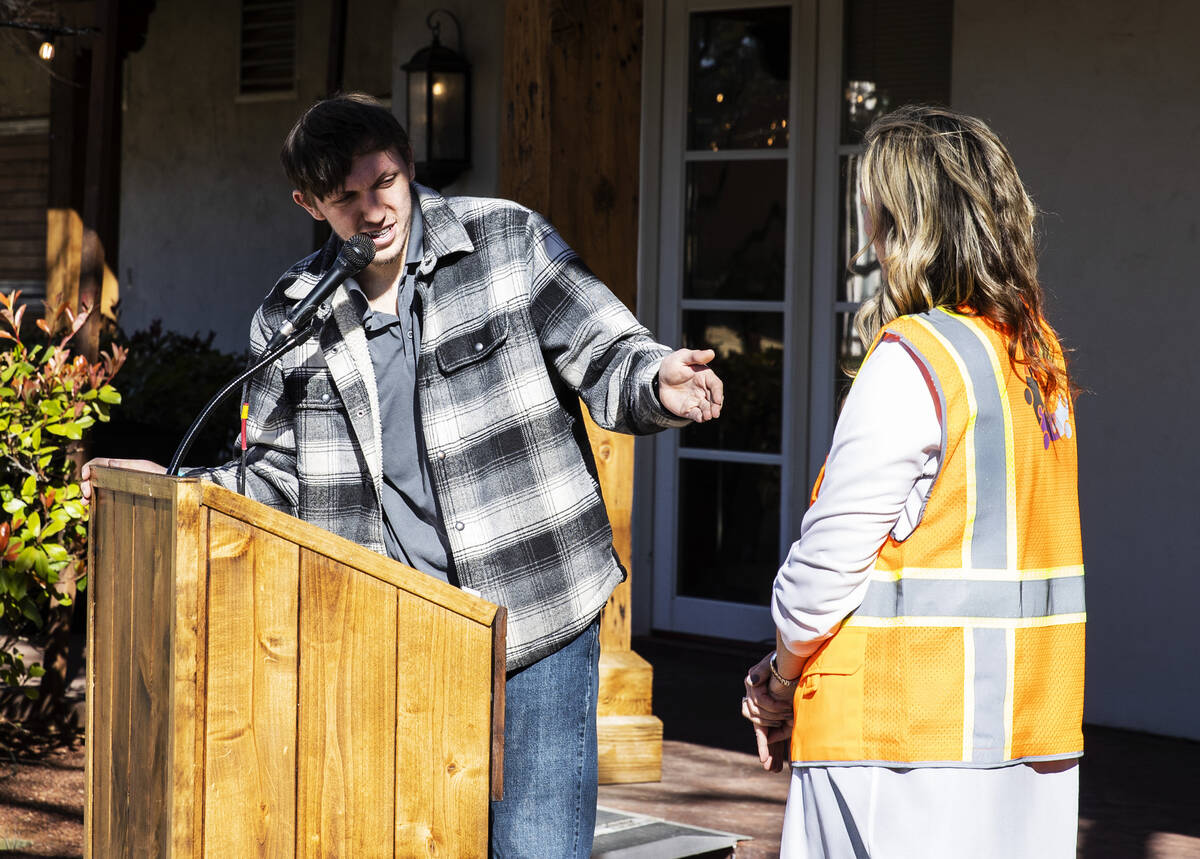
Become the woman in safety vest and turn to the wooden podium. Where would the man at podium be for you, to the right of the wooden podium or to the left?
right

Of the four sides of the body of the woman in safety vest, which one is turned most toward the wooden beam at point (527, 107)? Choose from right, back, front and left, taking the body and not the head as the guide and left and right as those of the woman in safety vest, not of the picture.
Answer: front

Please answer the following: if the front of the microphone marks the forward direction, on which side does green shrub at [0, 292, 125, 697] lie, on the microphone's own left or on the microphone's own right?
on the microphone's own left

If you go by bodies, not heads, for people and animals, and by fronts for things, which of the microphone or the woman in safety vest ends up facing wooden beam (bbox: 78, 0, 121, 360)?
the woman in safety vest

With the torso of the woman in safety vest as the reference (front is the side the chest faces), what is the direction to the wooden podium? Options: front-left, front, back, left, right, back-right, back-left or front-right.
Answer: front-left

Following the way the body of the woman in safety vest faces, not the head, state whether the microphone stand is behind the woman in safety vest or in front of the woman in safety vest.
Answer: in front

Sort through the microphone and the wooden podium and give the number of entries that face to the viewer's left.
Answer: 1

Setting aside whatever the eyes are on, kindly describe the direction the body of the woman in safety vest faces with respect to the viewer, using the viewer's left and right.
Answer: facing away from the viewer and to the left of the viewer

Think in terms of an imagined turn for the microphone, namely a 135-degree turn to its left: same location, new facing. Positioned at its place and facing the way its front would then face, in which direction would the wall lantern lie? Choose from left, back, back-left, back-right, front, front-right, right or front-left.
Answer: front-right

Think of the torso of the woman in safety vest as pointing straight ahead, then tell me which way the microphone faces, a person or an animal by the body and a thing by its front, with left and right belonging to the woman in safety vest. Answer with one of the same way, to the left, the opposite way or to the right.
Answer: to the right

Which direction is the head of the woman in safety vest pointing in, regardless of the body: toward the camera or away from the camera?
away from the camera

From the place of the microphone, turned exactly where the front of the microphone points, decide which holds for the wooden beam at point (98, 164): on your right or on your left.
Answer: on your left

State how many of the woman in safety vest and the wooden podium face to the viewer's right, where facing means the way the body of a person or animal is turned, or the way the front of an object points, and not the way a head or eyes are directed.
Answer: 0
